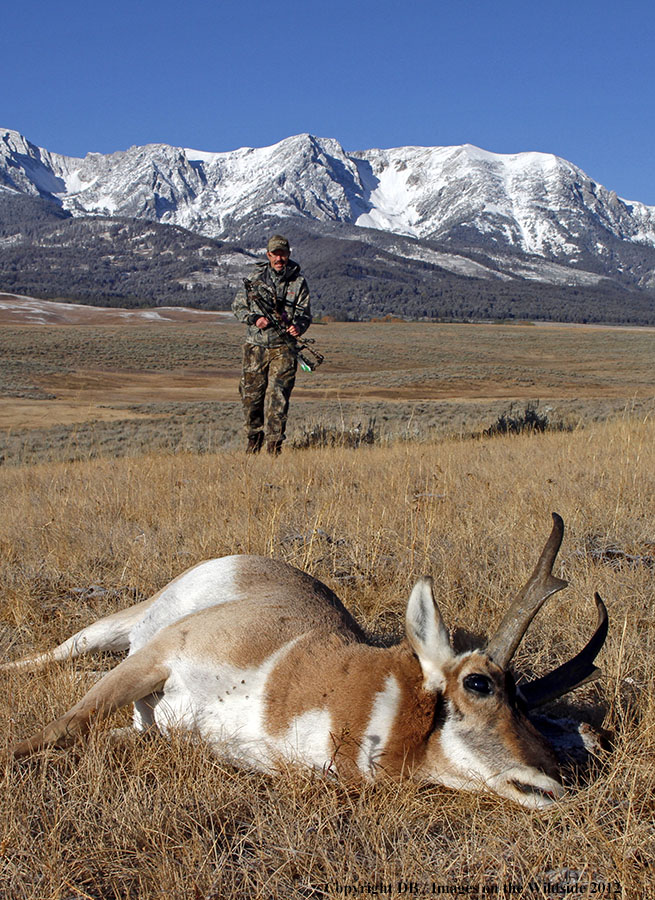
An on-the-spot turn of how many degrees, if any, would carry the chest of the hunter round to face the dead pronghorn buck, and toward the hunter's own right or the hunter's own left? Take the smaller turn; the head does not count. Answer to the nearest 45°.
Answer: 0° — they already face it

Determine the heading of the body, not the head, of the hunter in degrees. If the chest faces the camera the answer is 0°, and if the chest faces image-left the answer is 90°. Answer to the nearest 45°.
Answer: approximately 0°
